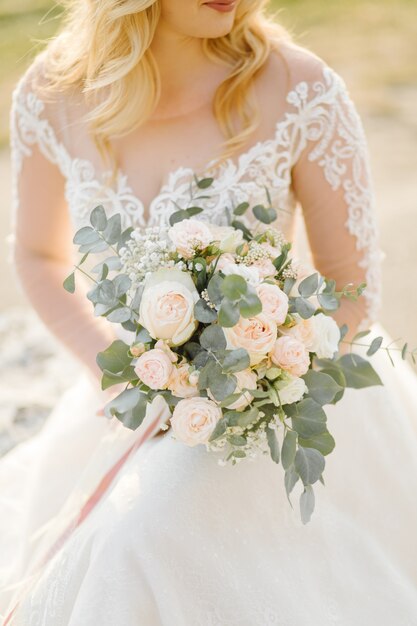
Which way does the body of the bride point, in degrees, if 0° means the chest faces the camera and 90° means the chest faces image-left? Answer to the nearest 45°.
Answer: approximately 0°
